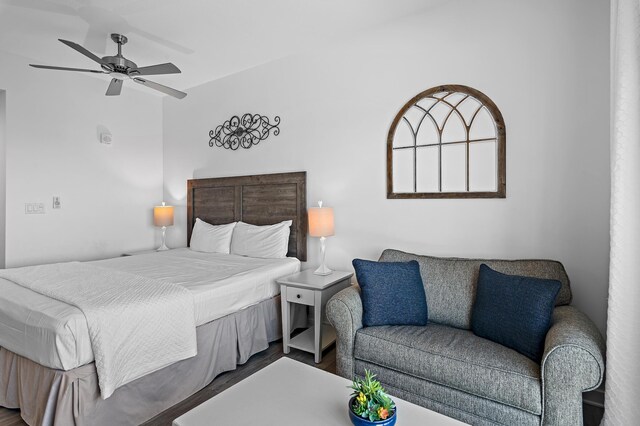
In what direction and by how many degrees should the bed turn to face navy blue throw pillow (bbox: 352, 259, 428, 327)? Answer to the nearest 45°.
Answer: approximately 90° to its left

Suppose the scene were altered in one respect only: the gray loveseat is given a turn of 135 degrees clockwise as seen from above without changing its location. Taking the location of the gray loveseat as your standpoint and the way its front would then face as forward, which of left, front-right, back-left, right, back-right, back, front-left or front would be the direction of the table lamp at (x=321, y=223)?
front-left

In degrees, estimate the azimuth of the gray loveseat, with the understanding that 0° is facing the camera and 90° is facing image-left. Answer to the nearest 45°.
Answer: approximately 45°

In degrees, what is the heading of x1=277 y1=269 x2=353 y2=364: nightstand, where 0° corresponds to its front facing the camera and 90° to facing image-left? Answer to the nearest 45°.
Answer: approximately 45°

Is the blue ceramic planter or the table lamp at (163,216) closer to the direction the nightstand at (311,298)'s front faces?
the blue ceramic planter

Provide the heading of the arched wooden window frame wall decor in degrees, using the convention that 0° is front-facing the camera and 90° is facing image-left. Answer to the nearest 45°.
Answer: approximately 45°

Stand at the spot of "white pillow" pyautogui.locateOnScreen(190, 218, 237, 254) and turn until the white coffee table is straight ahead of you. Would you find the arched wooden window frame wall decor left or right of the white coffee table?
left

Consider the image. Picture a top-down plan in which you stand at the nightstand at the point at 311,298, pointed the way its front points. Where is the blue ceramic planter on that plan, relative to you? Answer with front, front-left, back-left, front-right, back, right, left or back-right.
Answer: front-left

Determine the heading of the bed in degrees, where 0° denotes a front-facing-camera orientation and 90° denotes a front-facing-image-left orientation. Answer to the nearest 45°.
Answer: approximately 45°

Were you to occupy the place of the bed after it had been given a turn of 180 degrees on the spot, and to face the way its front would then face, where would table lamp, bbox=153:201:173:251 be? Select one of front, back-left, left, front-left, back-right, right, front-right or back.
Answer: front-left

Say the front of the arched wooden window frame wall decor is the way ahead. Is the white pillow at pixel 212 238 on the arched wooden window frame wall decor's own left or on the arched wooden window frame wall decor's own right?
on the arched wooden window frame wall decor's own right
